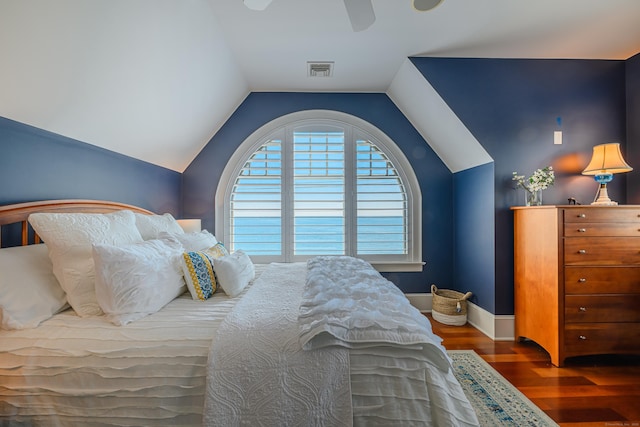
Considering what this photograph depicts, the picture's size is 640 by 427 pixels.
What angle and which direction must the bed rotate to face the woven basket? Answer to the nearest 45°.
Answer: approximately 45° to its left

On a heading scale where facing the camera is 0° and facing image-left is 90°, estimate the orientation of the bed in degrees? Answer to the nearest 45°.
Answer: approximately 270°

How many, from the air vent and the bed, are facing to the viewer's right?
1

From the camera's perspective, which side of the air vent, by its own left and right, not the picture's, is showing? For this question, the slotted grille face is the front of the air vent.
front

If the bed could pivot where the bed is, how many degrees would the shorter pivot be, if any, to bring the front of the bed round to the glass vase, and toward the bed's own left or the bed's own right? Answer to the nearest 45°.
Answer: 0° — it already faces it

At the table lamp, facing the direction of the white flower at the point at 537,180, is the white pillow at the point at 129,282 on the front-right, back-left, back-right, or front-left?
front-left

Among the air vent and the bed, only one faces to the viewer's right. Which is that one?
the bed

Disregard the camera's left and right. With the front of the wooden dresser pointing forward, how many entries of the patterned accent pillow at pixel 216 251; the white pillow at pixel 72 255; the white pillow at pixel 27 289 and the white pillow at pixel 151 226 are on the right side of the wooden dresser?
4

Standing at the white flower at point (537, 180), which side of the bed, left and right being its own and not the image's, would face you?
front
